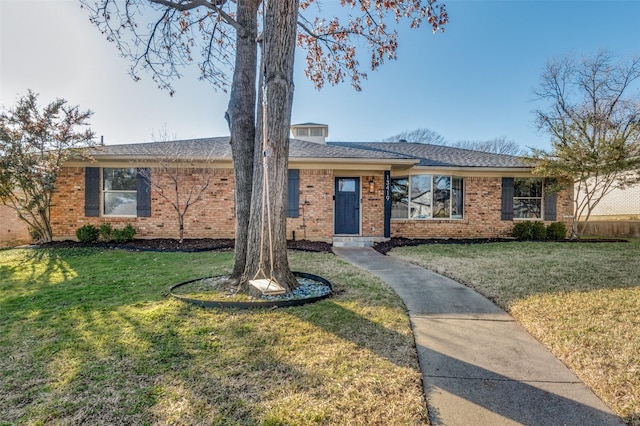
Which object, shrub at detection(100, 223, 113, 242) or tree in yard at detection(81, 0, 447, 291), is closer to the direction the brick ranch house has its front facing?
the tree in yard

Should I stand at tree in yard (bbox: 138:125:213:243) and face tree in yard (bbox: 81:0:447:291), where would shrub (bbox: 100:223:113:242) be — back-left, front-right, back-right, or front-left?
back-right

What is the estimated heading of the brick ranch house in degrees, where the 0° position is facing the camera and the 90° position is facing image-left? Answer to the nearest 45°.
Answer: approximately 0°

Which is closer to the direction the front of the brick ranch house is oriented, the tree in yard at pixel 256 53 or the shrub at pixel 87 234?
the tree in yard

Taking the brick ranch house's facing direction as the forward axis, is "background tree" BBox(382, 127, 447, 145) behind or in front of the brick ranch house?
behind

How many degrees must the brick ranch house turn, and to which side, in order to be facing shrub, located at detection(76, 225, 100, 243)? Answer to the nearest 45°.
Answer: approximately 90° to its right

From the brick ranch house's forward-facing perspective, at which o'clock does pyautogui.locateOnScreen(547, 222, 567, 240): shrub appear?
The shrub is roughly at 9 o'clock from the brick ranch house.

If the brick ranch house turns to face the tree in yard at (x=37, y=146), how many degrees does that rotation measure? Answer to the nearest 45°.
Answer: approximately 90° to its right

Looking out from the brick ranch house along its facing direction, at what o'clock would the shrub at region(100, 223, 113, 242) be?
The shrub is roughly at 3 o'clock from the brick ranch house.
